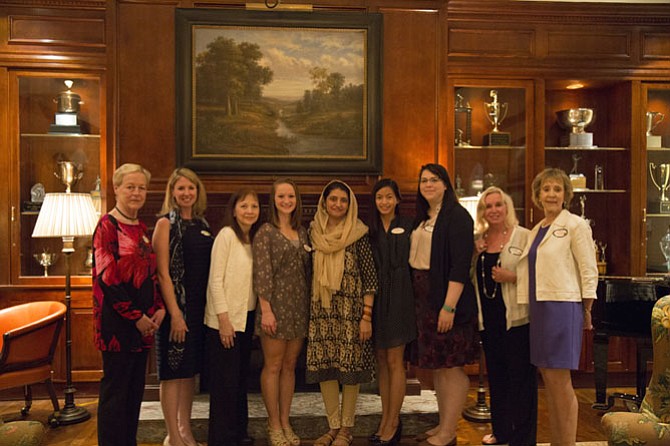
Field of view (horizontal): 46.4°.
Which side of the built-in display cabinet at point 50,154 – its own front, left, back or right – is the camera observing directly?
front

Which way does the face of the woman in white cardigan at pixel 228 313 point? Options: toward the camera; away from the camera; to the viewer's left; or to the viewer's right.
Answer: toward the camera

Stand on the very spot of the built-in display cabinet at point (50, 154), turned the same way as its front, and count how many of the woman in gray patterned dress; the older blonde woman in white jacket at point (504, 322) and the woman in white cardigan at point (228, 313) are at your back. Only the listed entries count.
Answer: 0

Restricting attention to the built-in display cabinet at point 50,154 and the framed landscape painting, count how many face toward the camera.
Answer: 2

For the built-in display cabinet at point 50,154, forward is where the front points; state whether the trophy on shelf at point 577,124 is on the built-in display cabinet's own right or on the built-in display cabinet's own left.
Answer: on the built-in display cabinet's own left

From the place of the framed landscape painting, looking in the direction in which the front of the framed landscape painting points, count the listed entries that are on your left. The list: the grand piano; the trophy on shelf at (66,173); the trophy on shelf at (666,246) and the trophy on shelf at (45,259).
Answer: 2

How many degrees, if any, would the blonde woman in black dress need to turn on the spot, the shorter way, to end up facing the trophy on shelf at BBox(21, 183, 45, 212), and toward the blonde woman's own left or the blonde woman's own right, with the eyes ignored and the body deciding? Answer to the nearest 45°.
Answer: approximately 180°

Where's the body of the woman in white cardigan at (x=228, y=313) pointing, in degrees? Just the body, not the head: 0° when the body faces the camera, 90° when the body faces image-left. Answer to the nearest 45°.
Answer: approximately 315°

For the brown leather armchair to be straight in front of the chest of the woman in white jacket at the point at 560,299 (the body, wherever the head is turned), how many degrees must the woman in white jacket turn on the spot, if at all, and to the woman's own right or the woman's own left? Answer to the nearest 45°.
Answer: approximately 45° to the woman's own right

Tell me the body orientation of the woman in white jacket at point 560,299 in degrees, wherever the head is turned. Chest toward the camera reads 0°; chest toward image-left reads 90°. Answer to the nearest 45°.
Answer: approximately 45°

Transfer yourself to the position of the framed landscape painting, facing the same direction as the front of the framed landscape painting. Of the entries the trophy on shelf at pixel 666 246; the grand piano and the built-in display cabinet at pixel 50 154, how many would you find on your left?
2

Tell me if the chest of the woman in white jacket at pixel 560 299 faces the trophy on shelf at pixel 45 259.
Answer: no

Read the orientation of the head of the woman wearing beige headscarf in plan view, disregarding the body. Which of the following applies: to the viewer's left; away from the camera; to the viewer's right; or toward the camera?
toward the camera

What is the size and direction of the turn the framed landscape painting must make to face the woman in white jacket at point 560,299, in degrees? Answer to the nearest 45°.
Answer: approximately 45° to its left

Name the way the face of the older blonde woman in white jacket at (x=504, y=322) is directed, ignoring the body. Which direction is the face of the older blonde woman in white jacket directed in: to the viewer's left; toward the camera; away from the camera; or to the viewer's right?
toward the camera

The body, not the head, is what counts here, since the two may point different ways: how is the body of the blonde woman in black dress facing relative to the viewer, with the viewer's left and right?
facing the viewer and to the right of the viewer
